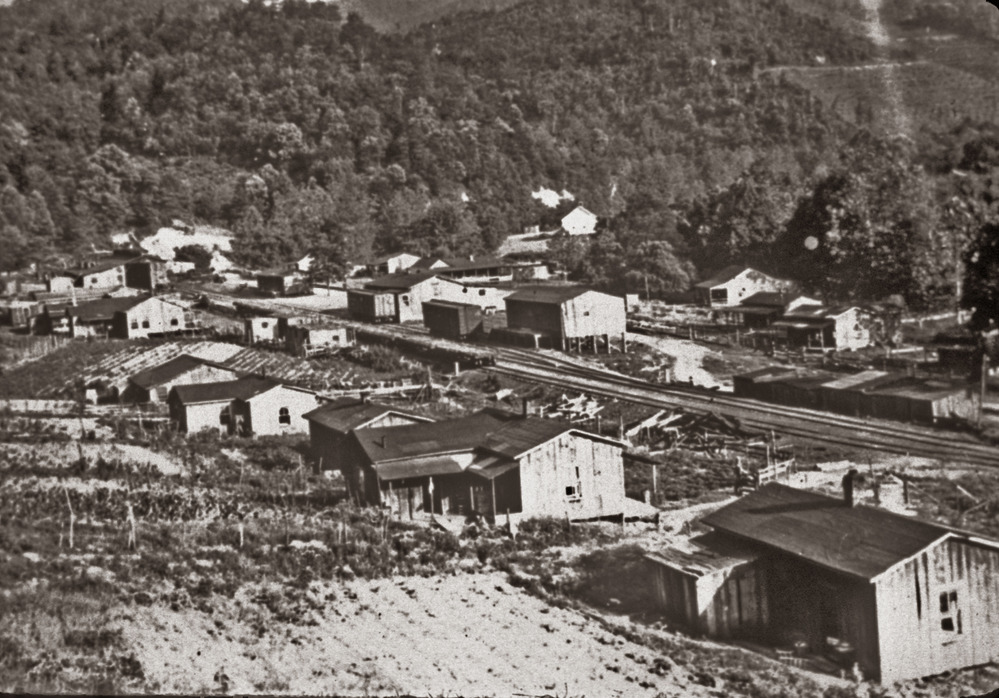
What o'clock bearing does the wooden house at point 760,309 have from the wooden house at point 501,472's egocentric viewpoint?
the wooden house at point 760,309 is roughly at 6 o'clock from the wooden house at point 501,472.

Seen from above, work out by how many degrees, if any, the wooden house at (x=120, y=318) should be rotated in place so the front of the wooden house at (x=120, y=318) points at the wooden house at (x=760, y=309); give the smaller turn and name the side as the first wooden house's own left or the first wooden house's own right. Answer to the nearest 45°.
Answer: approximately 90° to the first wooden house's own left

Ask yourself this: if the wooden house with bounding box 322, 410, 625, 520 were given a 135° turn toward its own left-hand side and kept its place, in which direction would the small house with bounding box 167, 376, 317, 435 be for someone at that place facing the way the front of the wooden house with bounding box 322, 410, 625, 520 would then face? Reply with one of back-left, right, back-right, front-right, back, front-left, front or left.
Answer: back-left

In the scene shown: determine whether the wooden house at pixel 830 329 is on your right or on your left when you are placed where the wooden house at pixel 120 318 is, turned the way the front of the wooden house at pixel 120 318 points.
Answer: on your left

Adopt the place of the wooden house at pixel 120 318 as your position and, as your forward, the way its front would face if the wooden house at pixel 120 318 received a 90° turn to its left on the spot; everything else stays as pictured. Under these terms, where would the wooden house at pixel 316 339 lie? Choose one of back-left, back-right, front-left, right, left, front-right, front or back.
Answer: front

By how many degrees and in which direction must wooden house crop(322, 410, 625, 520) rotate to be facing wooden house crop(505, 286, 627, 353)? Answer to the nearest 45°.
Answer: approximately 135° to its right

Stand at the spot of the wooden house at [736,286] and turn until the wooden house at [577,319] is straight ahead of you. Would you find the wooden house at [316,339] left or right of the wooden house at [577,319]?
right

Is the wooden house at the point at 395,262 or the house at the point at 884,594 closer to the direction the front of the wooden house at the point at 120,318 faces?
the house at the point at 884,594

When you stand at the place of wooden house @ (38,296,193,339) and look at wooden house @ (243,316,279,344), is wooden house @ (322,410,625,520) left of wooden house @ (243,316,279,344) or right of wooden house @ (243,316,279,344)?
right
